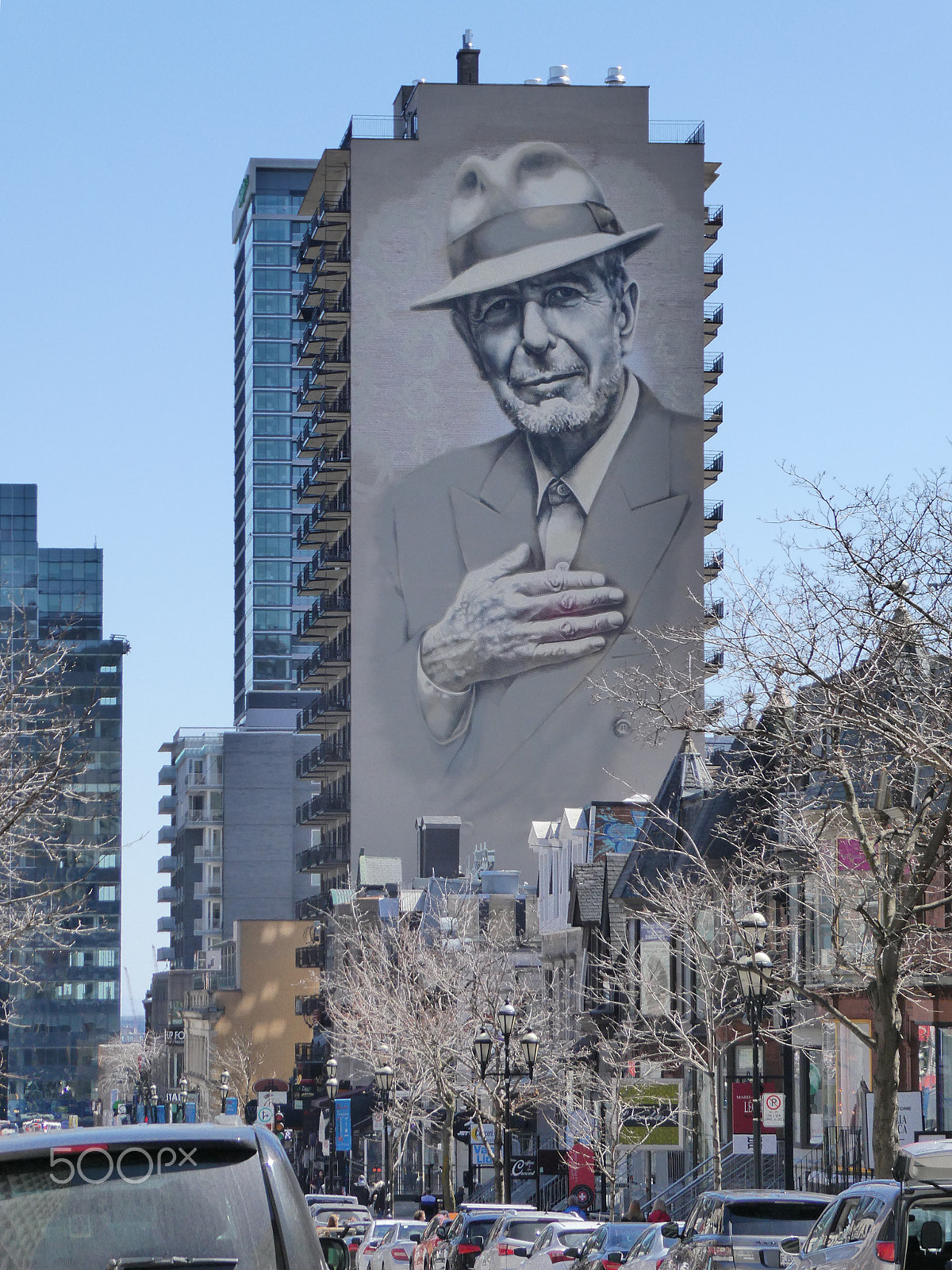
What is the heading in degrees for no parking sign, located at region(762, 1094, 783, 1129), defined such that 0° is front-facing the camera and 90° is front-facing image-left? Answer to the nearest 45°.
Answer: approximately 0°

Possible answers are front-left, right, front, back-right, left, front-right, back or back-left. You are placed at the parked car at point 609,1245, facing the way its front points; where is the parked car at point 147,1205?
back-left

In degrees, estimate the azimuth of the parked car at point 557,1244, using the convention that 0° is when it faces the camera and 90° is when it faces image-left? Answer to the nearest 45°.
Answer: approximately 135°

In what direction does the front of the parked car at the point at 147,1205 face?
away from the camera

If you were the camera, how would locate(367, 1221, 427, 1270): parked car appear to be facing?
facing away from the viewer and to the left of the viewer

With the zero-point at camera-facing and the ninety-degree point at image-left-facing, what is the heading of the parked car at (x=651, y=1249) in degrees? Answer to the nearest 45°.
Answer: approximately 135°

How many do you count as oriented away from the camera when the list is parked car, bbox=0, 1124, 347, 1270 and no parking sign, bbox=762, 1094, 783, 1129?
1
